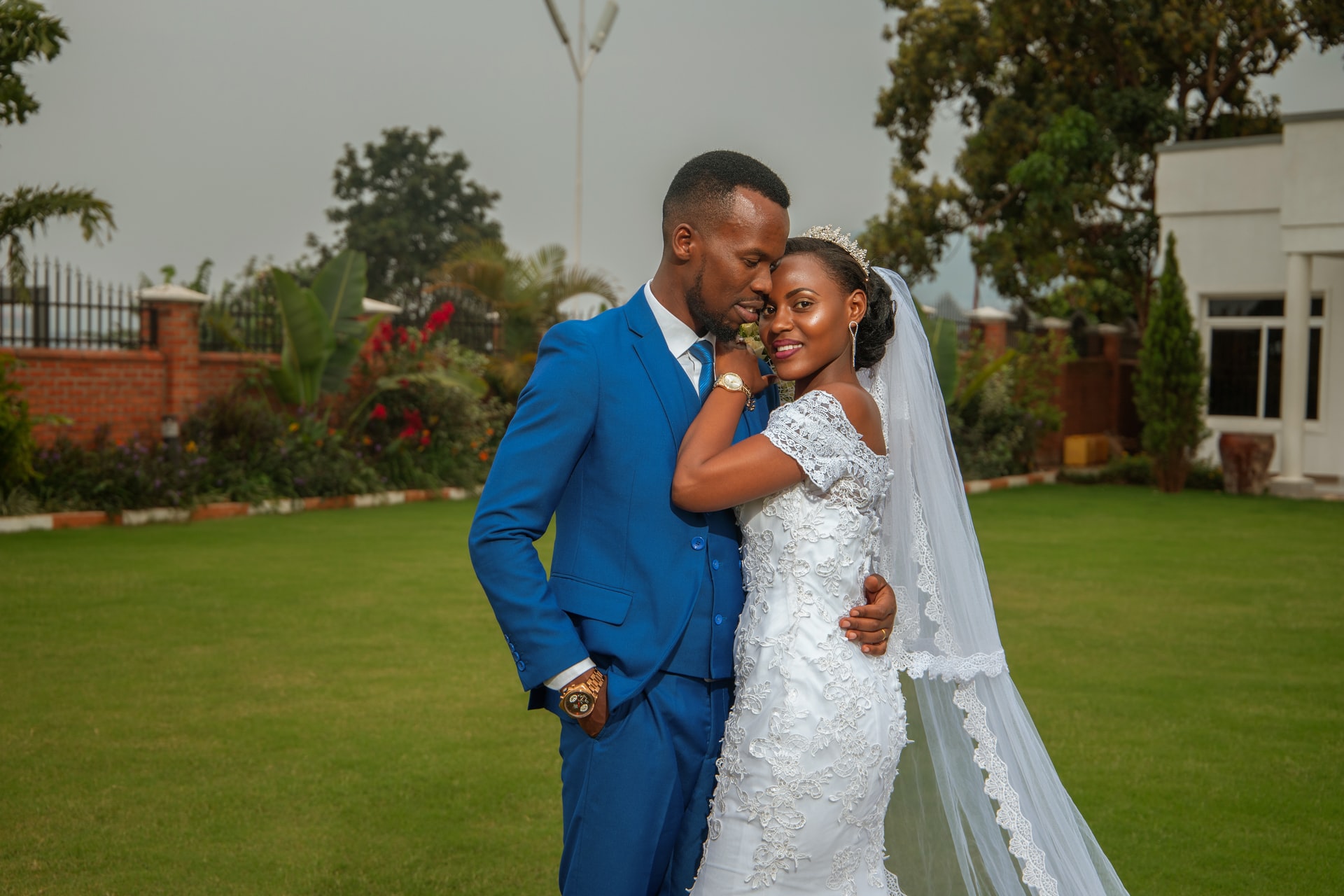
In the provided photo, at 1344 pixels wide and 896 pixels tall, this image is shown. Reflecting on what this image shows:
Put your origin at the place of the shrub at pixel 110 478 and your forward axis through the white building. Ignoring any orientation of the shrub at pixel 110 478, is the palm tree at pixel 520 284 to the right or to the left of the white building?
left

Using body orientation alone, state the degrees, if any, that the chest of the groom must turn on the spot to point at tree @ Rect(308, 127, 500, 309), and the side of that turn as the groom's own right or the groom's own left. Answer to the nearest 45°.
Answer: approximately 135° to the groom's own left

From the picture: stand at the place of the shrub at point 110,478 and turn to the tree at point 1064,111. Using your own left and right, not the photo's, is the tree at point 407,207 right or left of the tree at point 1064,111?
left

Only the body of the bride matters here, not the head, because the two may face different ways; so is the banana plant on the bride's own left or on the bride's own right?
on the bride's own right

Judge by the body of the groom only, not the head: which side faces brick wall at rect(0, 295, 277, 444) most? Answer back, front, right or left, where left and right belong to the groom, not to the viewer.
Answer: back

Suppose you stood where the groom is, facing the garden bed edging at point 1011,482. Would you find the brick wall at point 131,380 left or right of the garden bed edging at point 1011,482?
left

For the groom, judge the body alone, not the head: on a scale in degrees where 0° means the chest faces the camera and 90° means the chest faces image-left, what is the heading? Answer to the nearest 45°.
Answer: approximately 315°
